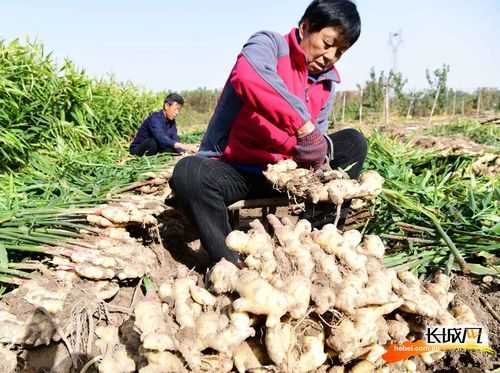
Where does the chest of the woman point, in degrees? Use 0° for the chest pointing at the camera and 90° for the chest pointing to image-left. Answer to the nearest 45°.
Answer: approximately 315°

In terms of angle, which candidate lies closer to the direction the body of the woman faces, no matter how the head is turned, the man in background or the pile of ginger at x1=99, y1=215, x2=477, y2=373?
the pile of ginger

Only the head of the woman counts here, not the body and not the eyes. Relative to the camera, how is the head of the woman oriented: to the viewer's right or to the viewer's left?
to the viewer's right

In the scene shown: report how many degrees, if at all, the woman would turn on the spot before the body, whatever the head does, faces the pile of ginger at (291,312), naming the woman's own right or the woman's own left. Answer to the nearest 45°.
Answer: approximately 45° to the woman's own right

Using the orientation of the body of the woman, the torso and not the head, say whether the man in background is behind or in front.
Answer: behind

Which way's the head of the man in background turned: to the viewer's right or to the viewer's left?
to the viewer's right
